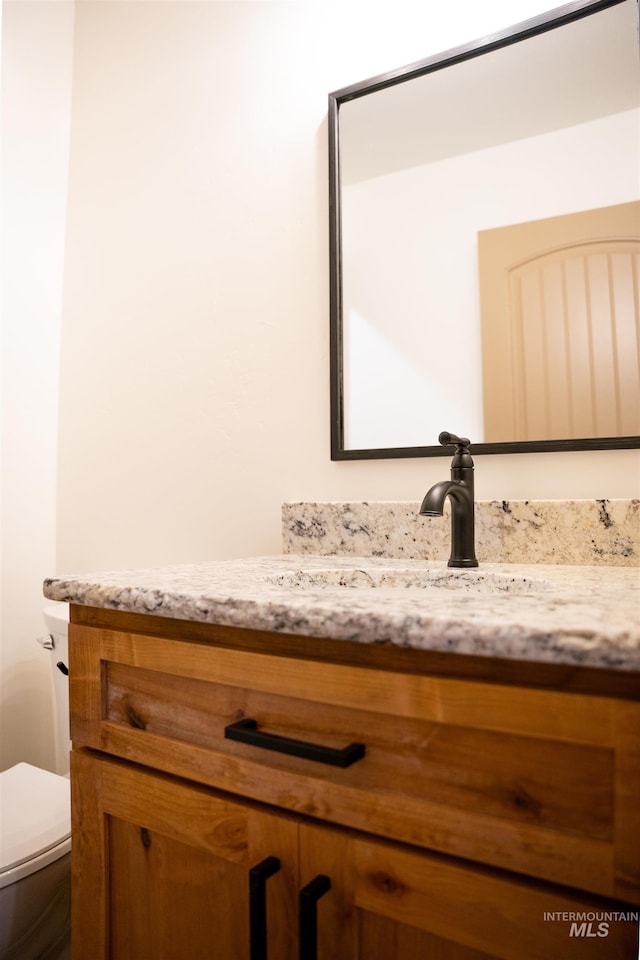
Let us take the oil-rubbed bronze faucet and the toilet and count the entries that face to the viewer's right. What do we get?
0

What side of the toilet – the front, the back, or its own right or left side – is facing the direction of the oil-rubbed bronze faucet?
left

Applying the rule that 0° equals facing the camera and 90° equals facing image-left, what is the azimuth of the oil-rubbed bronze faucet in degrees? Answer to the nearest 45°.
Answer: approximately 45°

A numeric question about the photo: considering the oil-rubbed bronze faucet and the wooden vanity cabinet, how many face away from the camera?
0

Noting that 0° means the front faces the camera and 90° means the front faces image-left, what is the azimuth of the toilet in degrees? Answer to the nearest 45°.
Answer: approximately 45°

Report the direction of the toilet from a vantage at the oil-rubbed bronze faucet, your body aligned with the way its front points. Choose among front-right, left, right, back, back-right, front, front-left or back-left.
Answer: front-right

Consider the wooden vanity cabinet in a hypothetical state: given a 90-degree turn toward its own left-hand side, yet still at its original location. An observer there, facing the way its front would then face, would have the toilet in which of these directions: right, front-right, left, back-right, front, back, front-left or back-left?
back
